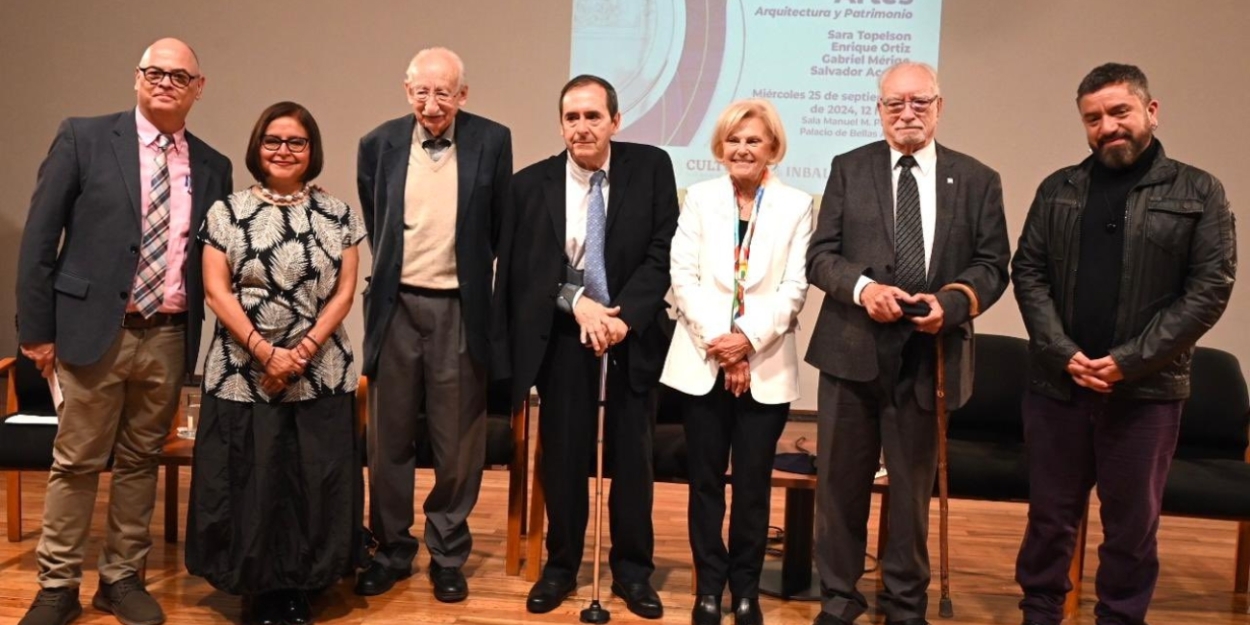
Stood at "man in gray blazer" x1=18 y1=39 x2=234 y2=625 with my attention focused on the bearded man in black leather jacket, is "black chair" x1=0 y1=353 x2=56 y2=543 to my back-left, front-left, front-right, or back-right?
back-left

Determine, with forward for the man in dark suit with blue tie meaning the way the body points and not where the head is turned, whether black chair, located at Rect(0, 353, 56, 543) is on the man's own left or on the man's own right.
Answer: on the man's own right

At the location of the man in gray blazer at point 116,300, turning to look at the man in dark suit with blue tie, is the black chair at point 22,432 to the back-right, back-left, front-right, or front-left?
back-left

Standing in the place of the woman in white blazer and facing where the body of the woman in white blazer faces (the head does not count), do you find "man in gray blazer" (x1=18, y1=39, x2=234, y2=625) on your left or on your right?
on your right

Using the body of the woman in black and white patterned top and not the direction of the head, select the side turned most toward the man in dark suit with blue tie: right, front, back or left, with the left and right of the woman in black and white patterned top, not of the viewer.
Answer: left

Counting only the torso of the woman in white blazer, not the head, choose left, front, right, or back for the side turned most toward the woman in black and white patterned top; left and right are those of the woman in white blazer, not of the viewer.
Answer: right

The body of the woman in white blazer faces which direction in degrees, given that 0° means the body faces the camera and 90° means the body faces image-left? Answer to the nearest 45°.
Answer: approximately 0°

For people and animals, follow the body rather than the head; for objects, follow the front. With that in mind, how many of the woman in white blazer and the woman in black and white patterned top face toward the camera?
2

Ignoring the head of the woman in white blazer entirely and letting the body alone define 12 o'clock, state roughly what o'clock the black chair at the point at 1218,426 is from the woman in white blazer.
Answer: The black chair is roughly at 8 o'clock from the woman in white blazer.

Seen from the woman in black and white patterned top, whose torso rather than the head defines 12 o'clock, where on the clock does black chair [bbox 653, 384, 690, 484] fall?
The black chair is roughly at 9 o'clock from the woman in black and white patterned top.
